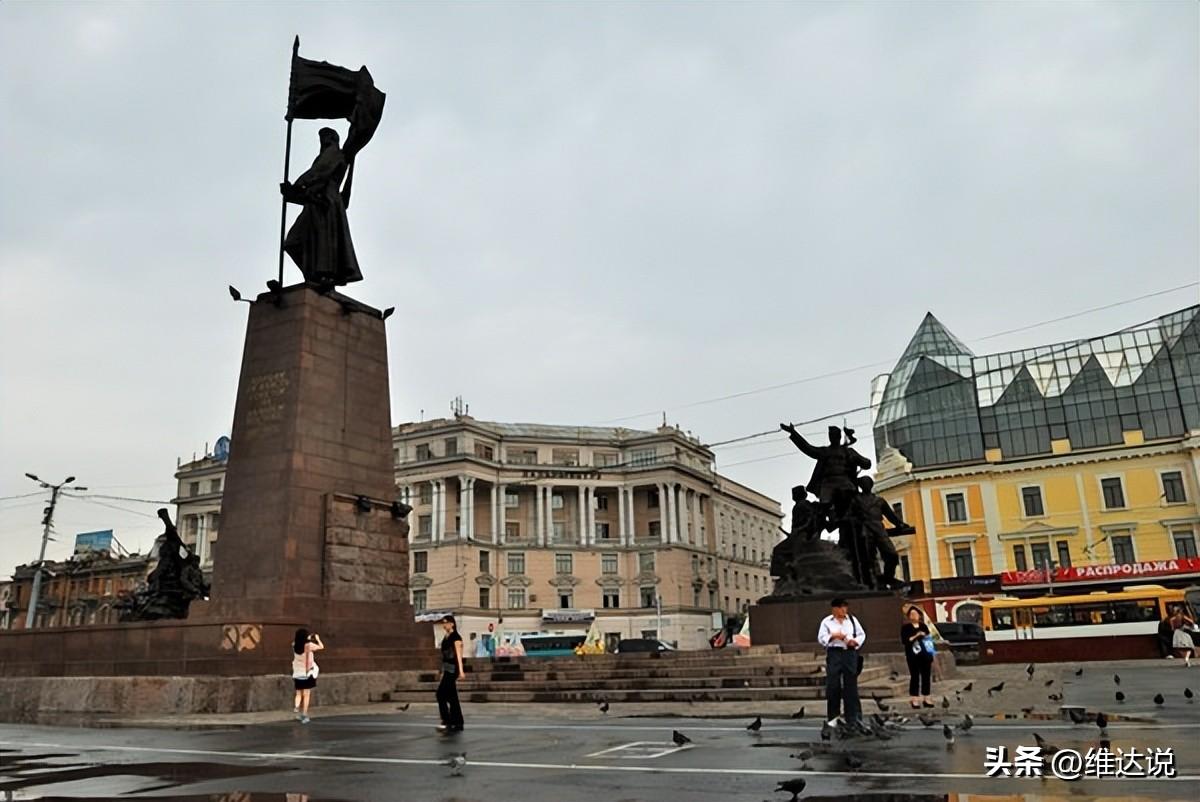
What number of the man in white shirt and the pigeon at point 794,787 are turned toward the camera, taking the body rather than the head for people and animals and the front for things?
1

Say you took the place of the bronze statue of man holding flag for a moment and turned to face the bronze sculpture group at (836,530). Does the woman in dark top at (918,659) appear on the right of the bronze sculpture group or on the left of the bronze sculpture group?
right

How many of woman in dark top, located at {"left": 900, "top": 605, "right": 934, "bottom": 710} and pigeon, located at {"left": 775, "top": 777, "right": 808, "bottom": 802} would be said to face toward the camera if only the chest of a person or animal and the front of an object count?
1

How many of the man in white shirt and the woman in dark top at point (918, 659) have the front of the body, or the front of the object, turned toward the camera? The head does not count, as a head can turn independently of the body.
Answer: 2

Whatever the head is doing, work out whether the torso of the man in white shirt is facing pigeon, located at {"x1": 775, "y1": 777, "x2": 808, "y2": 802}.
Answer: yes

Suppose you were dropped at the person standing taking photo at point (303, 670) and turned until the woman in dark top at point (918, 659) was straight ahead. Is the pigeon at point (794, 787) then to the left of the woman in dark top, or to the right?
right

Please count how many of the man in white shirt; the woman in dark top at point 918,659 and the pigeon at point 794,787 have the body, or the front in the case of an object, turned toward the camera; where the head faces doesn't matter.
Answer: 2

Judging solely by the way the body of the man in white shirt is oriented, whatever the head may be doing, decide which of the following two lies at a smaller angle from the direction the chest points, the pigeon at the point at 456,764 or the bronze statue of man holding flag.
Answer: the pigeon

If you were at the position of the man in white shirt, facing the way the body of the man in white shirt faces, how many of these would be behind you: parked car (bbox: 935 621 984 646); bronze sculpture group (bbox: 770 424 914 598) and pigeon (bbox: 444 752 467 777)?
2

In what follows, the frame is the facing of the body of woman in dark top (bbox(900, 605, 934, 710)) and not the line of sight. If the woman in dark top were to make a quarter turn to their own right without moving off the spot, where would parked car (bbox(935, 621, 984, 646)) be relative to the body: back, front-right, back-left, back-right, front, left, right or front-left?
right

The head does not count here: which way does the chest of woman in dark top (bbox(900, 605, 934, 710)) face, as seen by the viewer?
toward the camera
